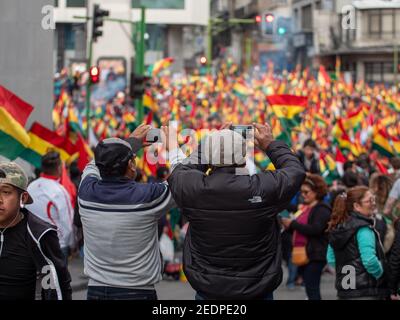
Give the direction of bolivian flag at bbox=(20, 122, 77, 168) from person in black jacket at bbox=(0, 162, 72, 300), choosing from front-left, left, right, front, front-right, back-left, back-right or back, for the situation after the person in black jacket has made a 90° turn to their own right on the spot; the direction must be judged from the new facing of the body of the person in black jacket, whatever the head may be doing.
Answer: front-right

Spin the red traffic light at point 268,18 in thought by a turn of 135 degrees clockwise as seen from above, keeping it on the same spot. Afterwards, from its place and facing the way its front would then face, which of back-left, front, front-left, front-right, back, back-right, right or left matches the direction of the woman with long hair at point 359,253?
back-left

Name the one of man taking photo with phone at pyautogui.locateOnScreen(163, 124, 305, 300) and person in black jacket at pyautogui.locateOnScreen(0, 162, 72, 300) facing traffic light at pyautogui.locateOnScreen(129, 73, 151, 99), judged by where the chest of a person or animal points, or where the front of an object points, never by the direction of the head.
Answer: the man taking photo with phone

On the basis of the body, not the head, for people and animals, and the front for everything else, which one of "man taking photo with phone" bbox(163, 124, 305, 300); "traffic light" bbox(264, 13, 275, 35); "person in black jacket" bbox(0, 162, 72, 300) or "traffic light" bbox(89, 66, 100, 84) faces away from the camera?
the man taking photo with phone

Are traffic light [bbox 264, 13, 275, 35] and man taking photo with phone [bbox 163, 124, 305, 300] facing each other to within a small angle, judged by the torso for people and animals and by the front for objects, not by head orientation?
yes

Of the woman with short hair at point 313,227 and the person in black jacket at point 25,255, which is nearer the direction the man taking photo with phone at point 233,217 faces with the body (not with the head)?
the woman with short hair

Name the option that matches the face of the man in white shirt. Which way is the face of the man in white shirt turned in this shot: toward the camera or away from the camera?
away from the camera

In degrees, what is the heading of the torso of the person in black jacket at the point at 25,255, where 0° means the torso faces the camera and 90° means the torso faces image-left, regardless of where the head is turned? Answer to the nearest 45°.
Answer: approximately 45°

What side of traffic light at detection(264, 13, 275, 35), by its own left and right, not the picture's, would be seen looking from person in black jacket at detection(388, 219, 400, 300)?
front

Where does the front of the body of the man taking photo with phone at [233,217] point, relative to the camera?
away from the camera
